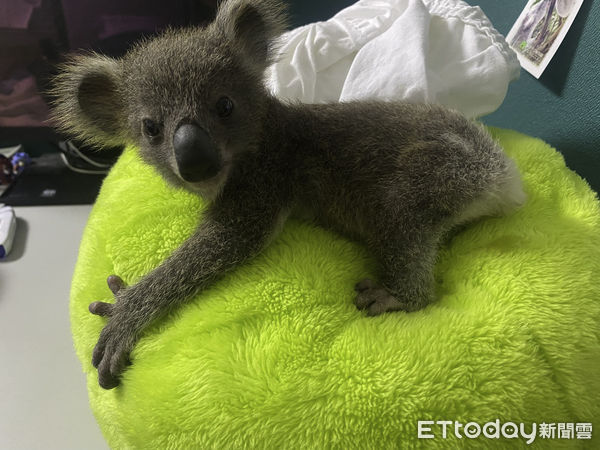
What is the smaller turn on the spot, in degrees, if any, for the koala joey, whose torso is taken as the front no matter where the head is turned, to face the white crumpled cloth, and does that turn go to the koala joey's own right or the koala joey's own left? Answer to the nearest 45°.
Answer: approximately 135° to the koala joey's own right

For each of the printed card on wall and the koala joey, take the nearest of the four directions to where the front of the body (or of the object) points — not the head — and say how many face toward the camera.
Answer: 1

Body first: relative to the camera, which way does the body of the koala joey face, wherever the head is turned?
to the viewer's left

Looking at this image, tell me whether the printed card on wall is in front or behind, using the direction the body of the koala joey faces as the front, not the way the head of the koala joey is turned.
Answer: behind

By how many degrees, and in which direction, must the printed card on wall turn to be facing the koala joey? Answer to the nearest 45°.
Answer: approximately 45° to its right

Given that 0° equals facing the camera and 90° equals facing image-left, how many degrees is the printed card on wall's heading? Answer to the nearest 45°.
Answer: approximately 0°
